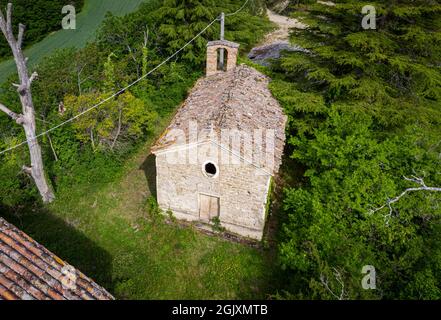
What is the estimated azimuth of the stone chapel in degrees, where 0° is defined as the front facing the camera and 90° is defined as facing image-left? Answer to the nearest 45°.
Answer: approximately 0°

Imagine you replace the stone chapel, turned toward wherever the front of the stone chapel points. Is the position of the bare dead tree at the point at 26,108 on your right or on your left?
on your right
